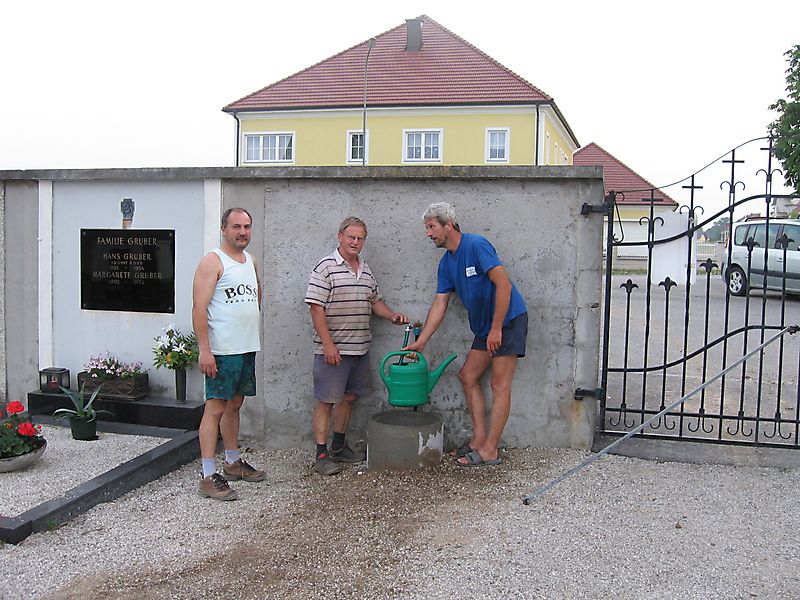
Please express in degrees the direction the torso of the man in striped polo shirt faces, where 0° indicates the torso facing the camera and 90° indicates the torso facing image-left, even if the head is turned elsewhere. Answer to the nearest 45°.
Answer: approximately 315°

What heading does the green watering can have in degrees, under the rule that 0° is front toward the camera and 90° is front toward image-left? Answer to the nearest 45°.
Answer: approximately 270°

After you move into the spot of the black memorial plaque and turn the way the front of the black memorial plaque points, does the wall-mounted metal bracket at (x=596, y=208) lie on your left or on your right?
on your left

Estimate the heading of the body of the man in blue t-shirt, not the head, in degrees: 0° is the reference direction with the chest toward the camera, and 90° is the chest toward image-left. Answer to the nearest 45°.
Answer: approximately 45°

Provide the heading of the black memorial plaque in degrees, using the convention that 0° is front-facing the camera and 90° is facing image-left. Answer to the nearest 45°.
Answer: approximately 0°

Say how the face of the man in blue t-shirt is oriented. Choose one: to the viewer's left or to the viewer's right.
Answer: to the viewer's left

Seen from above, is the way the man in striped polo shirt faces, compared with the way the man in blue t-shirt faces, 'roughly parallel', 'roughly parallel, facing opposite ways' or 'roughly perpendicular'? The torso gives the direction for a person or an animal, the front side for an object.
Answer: roughly perpendicular

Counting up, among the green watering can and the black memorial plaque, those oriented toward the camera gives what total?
1

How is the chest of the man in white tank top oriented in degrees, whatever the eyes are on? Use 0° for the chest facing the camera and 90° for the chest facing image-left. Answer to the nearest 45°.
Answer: approximately 315°

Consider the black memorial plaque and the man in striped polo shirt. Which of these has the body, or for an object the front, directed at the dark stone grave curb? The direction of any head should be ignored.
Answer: the black memorial plaque

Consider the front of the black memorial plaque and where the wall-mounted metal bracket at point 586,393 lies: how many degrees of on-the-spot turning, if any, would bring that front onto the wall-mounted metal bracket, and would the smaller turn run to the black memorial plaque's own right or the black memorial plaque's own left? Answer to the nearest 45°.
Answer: approximately 45° to the black memorial plaque's own left

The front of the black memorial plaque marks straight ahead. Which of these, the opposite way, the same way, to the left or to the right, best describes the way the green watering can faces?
to the left

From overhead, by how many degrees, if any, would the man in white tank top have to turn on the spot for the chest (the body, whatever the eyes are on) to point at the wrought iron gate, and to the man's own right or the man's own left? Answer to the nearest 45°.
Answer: approximately 45° to the man's own left
